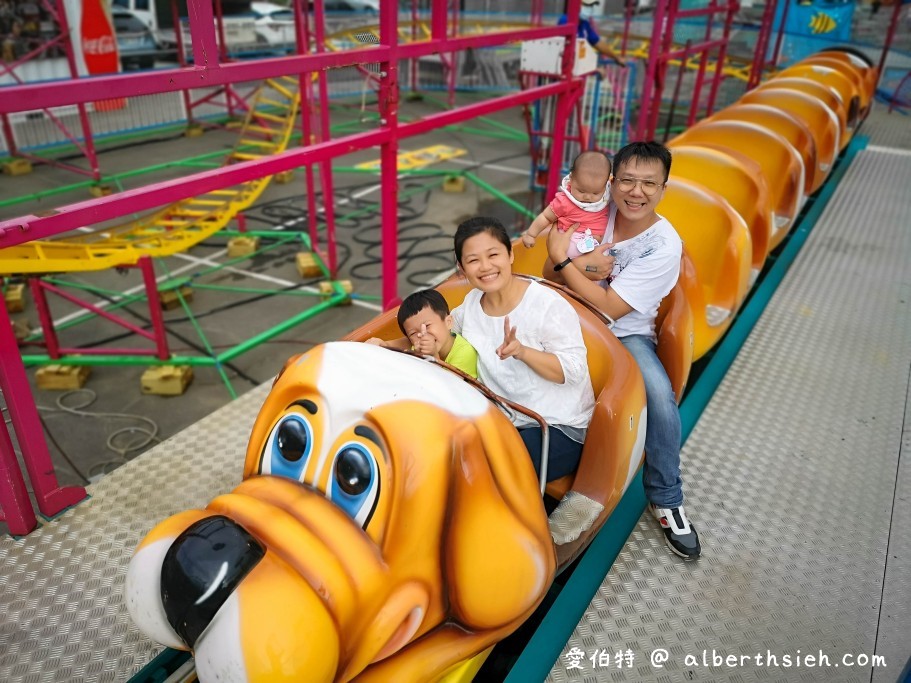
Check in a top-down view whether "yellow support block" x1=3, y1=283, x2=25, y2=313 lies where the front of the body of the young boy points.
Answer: no

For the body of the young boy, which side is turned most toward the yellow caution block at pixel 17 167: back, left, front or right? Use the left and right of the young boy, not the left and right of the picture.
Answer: right

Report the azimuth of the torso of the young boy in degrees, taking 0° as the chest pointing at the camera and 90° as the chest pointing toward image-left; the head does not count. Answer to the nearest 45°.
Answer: approximately 45°

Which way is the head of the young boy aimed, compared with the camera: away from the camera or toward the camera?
toward the camera

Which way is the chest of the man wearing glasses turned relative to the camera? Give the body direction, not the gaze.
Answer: toward the camera

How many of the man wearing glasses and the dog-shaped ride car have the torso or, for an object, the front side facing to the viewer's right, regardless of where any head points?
0

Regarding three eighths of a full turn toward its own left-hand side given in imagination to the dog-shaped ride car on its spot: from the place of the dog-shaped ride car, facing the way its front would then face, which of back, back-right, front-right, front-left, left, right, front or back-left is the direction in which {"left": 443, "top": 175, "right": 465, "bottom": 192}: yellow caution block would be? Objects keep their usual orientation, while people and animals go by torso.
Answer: left

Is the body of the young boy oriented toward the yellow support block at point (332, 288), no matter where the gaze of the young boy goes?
no

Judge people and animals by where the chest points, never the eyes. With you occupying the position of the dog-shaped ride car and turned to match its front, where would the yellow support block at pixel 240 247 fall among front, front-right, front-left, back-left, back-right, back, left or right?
back-right

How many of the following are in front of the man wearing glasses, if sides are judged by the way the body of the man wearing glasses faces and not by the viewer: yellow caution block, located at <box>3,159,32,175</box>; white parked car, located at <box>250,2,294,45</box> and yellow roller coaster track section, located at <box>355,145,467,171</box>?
0

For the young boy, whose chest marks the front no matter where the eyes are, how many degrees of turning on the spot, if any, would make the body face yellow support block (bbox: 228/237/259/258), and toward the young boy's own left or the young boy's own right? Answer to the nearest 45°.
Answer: approximately 135° to the young boy's own right

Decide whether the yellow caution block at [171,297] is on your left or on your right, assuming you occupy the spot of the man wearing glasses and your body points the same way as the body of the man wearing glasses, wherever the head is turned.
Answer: on your right

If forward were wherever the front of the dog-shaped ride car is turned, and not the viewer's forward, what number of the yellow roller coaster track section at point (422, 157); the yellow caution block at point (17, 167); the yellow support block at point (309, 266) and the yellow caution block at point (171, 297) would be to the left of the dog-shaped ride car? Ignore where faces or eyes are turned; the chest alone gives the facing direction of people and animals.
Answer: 0

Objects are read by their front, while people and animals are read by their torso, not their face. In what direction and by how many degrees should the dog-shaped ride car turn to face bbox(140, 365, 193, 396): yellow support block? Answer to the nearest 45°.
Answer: approximately 135° to its right

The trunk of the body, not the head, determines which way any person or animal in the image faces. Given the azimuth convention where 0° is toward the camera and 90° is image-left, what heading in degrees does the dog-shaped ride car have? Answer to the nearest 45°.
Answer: approximately 45°

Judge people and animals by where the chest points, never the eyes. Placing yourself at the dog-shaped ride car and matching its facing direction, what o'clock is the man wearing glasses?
The man wearing glasses is roughly at 6 o'clock from the dog-shaped ride car.

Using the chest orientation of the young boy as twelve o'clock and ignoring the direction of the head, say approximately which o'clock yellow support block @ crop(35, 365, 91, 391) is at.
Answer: The yellow support block is roughly at 3 o'clock from the young boy.

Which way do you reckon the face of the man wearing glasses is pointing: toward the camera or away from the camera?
toward the camera

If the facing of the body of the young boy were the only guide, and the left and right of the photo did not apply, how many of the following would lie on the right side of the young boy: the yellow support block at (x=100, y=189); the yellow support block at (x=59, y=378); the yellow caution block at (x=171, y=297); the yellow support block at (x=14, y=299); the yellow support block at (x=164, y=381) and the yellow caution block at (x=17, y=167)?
6

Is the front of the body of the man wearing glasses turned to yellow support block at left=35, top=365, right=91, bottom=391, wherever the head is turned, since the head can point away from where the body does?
no

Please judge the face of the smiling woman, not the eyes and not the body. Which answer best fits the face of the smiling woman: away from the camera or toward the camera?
toward the camera

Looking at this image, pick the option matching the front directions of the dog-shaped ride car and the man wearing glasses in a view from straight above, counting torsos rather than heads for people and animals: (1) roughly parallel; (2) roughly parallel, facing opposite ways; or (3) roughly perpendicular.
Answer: roughly parallel

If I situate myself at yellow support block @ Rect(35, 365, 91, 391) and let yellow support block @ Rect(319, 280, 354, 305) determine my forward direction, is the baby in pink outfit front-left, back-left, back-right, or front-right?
front-right
